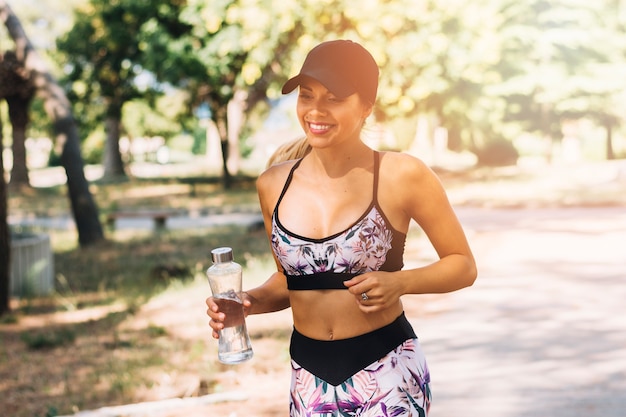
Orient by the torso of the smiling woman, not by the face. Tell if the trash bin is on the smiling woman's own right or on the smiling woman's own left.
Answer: on the smiling woman's own right

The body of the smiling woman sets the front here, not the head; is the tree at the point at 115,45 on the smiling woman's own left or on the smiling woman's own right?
on the smiling woman's own right

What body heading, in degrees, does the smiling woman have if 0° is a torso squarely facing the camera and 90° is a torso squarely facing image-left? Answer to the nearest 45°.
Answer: approximately 45°

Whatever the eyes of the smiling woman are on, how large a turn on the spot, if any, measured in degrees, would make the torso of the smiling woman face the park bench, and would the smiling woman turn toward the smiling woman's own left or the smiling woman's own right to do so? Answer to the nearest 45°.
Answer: approximately 135° to the smiling woman's own right
